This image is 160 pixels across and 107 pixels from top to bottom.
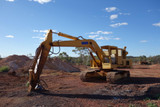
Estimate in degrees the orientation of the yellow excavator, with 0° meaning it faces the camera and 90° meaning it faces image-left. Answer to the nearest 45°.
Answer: approximately 45°

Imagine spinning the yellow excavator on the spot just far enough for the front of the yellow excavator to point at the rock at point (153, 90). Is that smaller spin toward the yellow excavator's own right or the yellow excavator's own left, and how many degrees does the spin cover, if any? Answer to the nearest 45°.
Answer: approximately 90° to the yellow excavator's own left

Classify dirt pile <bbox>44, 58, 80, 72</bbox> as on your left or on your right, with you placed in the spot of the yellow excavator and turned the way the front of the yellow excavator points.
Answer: on your right
